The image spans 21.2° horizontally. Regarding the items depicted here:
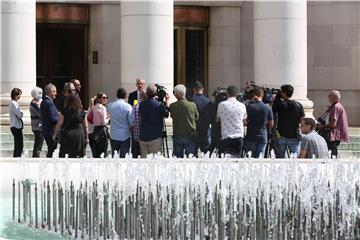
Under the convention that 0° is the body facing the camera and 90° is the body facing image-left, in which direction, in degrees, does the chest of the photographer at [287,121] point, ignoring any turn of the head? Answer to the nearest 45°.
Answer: approximately 135°

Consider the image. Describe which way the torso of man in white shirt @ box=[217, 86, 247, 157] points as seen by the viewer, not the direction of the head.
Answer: away from the camera

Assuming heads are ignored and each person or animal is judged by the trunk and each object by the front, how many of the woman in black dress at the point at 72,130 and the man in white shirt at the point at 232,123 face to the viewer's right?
0

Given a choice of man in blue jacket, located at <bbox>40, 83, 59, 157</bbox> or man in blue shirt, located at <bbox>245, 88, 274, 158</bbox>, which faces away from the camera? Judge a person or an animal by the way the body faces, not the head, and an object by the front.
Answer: man in blue shirt, located at <bbox>245, 88, 274, 158</bbox>

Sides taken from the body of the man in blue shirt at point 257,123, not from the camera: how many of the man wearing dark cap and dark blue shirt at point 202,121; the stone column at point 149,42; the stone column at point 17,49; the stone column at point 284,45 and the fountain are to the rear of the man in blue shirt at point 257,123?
1

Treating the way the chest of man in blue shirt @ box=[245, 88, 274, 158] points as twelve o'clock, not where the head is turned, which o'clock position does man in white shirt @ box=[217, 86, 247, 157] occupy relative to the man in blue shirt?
The man in white shirt is roughly at 8 o'clock from the man in blue shirt.

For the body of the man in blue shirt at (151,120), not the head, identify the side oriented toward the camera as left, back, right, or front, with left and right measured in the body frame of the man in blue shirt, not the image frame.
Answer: back

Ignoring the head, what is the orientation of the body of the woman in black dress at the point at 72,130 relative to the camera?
away from the camera

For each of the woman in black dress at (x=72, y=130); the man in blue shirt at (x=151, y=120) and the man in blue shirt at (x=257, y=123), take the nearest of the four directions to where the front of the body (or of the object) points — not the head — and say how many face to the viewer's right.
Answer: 0

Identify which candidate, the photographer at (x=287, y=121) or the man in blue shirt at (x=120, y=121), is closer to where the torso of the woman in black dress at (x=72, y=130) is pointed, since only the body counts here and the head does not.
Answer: the man in blue shirt

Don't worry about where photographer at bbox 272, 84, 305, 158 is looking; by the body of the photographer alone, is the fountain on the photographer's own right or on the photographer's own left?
on the photographer's own left

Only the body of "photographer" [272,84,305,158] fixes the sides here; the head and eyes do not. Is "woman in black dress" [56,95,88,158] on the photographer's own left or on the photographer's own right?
on the photographer's own left

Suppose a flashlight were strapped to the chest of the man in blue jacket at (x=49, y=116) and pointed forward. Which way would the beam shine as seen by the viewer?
to the viewer's right

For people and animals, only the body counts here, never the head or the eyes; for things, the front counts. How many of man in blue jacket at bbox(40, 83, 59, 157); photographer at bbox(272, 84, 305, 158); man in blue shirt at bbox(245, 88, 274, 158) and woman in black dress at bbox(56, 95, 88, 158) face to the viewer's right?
1

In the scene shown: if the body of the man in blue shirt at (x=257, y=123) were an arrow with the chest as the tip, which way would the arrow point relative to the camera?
away from the camera

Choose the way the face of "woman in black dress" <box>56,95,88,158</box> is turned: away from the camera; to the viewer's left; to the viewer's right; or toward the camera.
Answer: away from the camera

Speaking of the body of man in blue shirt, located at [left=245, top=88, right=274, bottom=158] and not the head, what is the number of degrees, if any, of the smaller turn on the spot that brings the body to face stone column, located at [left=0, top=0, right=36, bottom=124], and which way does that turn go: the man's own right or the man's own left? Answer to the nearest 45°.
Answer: approximately 45° to the man's own left

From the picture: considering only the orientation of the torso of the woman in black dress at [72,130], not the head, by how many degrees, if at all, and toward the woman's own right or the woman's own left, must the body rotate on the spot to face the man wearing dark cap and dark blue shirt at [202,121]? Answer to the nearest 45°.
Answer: approximately 45° to the woman's own right
